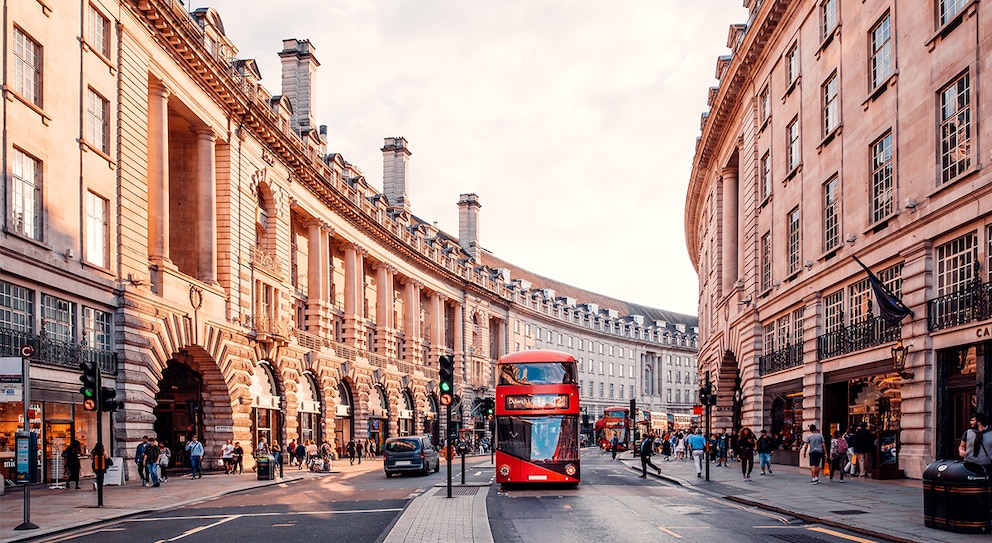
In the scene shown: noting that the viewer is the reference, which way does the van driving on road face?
facing away from the viewer

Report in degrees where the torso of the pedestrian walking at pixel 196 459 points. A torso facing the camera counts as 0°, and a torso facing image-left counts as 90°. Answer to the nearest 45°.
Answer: approximately 0°

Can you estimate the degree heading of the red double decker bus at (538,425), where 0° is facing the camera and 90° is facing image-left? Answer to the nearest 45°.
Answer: approximately 0°

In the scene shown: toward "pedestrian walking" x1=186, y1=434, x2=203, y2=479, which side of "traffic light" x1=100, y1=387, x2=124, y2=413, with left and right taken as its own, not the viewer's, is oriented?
left

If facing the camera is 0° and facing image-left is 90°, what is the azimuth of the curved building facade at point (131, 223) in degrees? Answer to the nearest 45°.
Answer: approximately 315°
